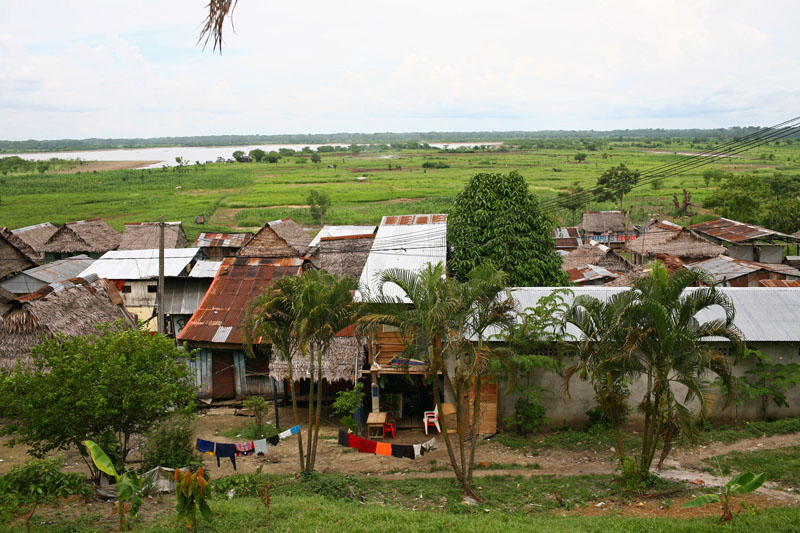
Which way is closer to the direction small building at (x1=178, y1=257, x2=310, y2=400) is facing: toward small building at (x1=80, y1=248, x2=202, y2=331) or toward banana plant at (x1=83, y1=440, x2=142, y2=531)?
the banana plant

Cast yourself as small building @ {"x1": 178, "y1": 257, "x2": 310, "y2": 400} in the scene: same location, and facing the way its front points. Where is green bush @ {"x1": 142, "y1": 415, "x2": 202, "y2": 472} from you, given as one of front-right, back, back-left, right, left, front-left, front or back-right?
front

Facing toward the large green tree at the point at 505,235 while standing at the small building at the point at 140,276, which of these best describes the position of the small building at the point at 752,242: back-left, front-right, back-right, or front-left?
front-left

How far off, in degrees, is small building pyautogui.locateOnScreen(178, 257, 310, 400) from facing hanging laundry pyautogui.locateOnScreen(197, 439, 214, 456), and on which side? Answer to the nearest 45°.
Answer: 0° — it already faces it

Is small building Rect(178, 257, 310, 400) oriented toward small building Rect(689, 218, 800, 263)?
no

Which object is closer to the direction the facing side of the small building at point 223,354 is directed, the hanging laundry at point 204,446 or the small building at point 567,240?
the hanging laundry

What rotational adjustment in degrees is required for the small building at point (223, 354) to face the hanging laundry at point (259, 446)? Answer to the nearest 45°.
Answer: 0° — it already faces it

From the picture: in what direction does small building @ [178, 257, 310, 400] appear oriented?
toward the camera

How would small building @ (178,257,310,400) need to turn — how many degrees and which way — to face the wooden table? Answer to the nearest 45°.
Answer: approximately 45° to its left

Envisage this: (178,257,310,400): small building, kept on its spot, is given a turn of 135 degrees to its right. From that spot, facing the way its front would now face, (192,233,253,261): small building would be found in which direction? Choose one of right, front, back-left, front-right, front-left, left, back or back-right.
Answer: front-right

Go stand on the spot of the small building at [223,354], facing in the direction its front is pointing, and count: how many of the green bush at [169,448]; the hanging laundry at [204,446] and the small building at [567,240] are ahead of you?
2

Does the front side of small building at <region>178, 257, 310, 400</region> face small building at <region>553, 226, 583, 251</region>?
no

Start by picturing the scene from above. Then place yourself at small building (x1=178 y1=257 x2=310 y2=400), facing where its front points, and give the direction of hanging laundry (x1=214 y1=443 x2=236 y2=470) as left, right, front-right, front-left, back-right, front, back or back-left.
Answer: front

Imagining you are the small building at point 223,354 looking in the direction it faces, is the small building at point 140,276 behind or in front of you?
behind

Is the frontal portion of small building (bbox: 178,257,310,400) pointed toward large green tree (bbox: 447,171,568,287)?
no
